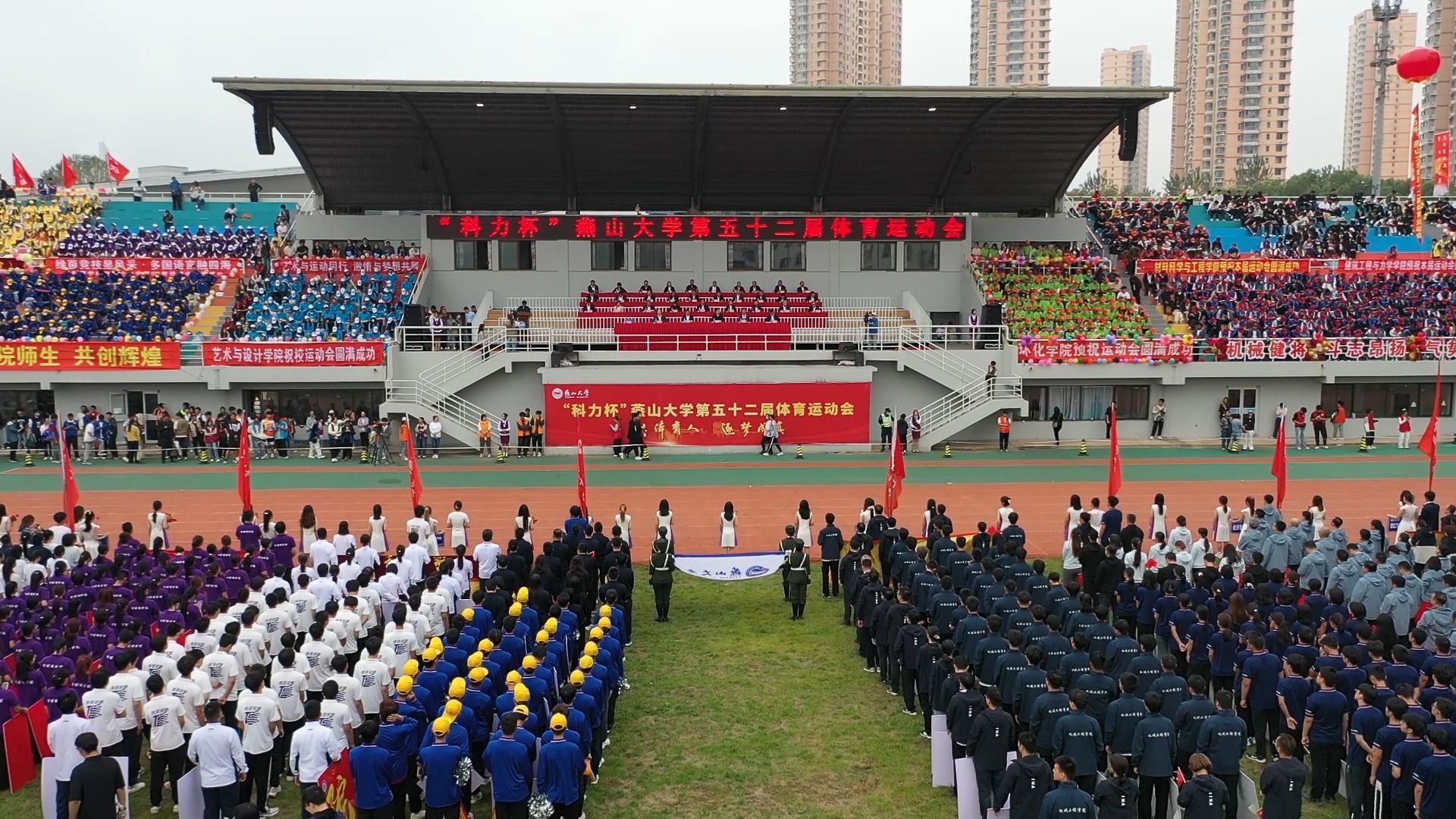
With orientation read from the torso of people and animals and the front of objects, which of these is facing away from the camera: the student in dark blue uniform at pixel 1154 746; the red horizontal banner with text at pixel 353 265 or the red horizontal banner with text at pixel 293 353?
the student in dark blue uniform

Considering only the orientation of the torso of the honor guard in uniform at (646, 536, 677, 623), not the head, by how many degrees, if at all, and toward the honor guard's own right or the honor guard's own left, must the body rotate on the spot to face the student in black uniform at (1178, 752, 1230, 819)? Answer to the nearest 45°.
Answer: approximately 135° to the honor guard's own right

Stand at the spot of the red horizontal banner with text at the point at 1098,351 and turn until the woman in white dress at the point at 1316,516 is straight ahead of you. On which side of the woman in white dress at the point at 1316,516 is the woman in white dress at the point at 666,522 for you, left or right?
right

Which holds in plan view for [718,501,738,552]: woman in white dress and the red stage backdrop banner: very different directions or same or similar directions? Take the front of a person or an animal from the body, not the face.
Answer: very different directions

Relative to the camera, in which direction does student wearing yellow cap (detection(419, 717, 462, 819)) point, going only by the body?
away from the camera

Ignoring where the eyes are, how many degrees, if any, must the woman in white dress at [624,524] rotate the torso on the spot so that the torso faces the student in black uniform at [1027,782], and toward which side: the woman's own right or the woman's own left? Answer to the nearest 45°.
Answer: approximately 180°

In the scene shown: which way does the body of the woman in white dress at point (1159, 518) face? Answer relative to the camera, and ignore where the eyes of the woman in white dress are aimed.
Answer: away from the camera

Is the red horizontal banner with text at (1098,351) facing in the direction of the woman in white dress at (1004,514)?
yes

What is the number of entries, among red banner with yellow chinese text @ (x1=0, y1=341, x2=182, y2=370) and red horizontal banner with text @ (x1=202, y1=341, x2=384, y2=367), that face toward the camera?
2
